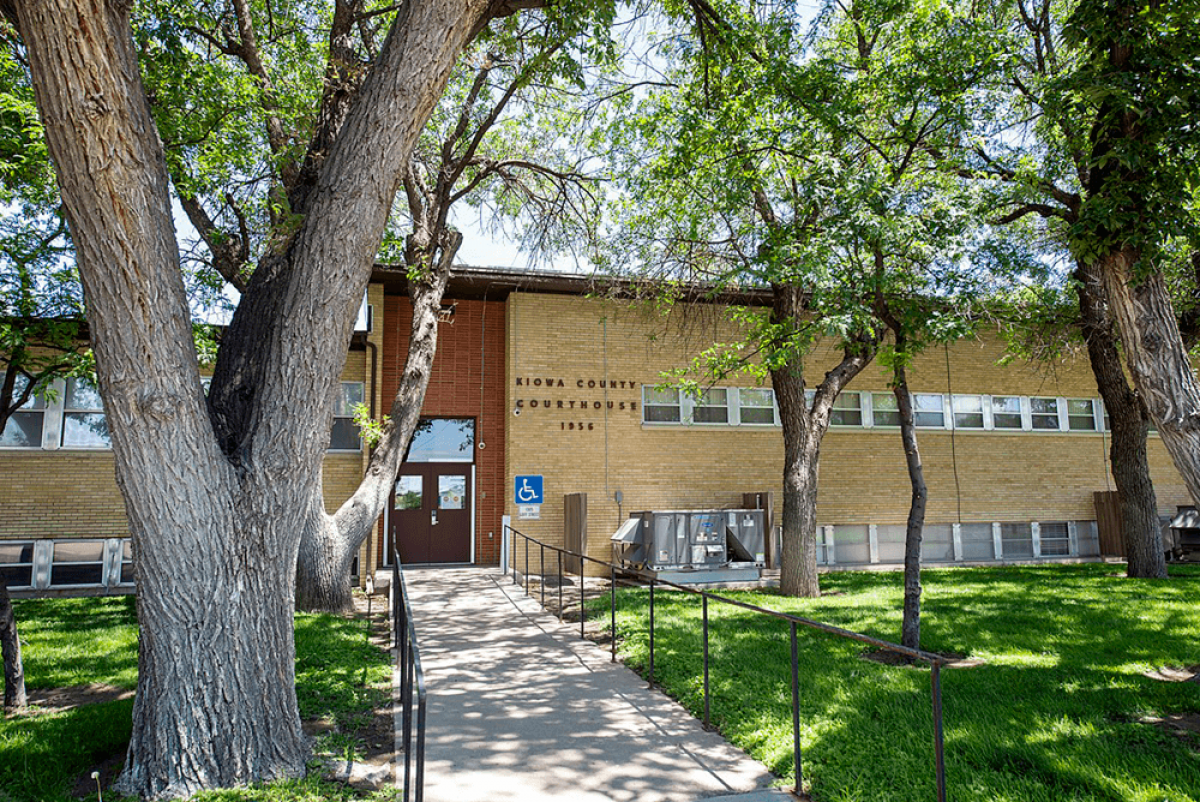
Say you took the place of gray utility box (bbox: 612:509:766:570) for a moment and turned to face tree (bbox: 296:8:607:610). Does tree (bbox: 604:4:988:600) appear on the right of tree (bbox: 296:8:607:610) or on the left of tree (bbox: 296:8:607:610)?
left

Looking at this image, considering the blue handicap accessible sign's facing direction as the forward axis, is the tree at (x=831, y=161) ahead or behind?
ahead

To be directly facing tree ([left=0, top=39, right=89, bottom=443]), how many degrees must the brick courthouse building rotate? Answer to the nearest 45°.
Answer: approximately 45° to its right

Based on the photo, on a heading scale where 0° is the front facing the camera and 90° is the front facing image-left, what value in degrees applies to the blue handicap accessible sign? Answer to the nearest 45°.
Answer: approximately 0°

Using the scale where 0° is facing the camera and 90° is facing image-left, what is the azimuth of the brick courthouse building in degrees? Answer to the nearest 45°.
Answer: approximately 0°

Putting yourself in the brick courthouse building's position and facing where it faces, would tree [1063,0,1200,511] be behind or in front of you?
in front

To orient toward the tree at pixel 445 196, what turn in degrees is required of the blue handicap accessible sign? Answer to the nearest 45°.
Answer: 0° — it already faces it

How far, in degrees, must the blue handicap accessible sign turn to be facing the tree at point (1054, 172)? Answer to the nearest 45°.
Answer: approximately 45° to its left

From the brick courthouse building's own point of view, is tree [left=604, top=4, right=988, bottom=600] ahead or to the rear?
ahead
